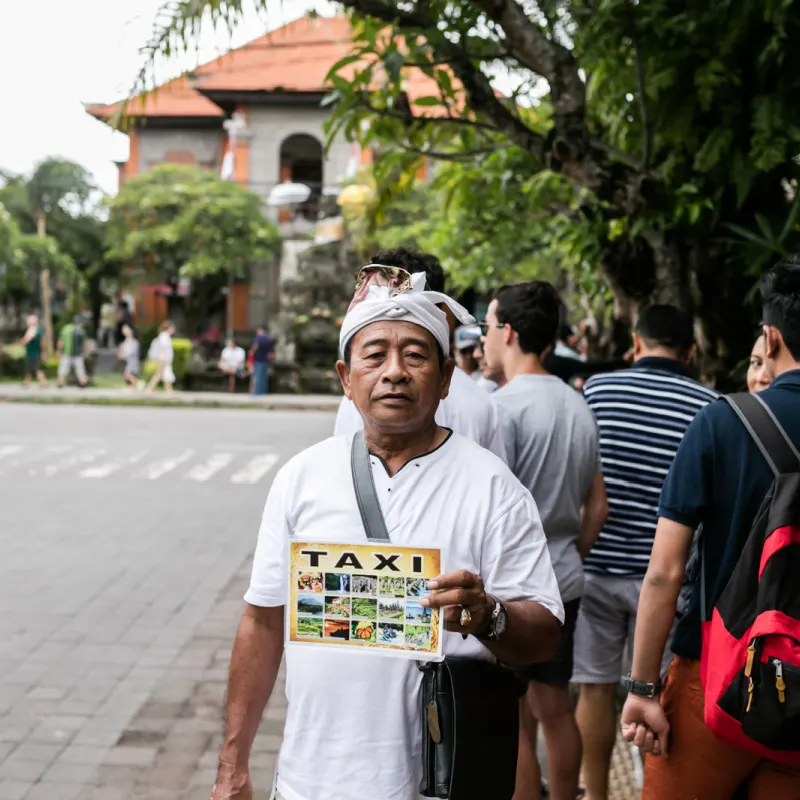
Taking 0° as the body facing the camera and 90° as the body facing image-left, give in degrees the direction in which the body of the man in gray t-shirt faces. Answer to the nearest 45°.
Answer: approximately 135°

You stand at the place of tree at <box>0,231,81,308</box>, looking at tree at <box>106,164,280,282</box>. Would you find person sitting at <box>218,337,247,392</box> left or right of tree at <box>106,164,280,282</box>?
right

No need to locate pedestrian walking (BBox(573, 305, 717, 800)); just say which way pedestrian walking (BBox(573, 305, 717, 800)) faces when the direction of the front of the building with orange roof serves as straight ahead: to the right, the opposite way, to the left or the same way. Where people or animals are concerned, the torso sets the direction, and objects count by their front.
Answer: the opposite way

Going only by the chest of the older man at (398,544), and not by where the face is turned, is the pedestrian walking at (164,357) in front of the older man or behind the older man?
behind

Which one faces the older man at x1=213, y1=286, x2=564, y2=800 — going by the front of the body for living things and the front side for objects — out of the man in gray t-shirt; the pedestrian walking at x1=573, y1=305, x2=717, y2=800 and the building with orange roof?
the building with orange roof

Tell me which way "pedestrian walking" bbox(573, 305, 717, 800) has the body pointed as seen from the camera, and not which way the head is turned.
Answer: away from the camera

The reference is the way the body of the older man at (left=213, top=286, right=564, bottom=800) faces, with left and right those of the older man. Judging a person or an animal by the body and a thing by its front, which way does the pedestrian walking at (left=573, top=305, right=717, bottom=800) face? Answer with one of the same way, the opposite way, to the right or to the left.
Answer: the opposite way

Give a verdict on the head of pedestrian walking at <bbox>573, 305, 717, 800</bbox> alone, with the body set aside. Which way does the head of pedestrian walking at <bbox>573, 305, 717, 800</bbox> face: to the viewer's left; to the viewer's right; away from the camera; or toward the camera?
away from the camera

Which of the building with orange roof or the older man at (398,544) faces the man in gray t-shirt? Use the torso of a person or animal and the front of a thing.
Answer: the building with orange roof
